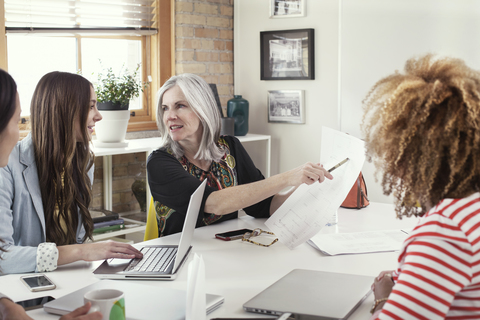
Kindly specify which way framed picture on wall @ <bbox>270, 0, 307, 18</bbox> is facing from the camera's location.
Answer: facing the viewer

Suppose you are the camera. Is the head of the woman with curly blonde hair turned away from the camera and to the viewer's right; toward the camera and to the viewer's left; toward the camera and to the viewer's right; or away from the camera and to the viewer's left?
away from the camera and to the viewer's left

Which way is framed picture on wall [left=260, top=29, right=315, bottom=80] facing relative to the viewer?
toward the camera

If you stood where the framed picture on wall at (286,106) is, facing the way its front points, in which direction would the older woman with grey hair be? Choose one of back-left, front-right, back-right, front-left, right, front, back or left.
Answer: front

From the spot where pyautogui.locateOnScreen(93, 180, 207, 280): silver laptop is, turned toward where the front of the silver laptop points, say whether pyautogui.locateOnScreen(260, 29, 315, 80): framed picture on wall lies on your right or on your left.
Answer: on your right

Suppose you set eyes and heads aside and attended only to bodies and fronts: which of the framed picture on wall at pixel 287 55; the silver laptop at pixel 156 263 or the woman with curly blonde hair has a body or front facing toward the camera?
the framed picture on wall

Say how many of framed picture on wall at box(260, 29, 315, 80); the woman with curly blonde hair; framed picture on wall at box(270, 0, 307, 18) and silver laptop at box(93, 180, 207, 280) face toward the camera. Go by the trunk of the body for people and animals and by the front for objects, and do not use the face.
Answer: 2

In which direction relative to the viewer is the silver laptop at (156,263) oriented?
to the viewer's left

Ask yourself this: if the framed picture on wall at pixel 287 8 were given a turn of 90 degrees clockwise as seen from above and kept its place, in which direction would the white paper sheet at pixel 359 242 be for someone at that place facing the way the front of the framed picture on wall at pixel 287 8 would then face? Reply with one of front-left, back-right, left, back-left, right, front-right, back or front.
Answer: left

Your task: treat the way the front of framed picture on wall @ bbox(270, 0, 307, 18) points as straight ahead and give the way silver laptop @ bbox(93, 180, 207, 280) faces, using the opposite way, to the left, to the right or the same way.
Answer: to the right

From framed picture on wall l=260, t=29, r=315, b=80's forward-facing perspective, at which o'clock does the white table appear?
The white table is roughly at 12 o'clock from the framed picture on wall.

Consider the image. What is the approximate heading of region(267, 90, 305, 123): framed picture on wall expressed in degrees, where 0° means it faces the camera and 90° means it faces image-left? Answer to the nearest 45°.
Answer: approximately 0°

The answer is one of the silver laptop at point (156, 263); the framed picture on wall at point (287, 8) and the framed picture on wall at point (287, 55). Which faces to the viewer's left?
the silver laptop

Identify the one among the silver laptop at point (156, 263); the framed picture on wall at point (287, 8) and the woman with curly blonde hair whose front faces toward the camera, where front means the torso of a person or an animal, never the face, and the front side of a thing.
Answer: the framed picture on wall

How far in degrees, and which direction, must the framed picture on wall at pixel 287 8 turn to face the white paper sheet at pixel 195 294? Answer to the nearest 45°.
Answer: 0° — it already faces it

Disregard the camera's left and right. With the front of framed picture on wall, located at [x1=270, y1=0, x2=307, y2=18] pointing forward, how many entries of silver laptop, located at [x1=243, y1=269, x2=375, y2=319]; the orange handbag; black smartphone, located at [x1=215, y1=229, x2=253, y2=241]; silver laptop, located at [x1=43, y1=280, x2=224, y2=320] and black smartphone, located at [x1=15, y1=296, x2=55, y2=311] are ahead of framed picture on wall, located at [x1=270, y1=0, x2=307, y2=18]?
5

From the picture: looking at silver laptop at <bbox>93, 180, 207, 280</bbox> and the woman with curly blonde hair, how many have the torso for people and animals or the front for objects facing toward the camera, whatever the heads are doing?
0
